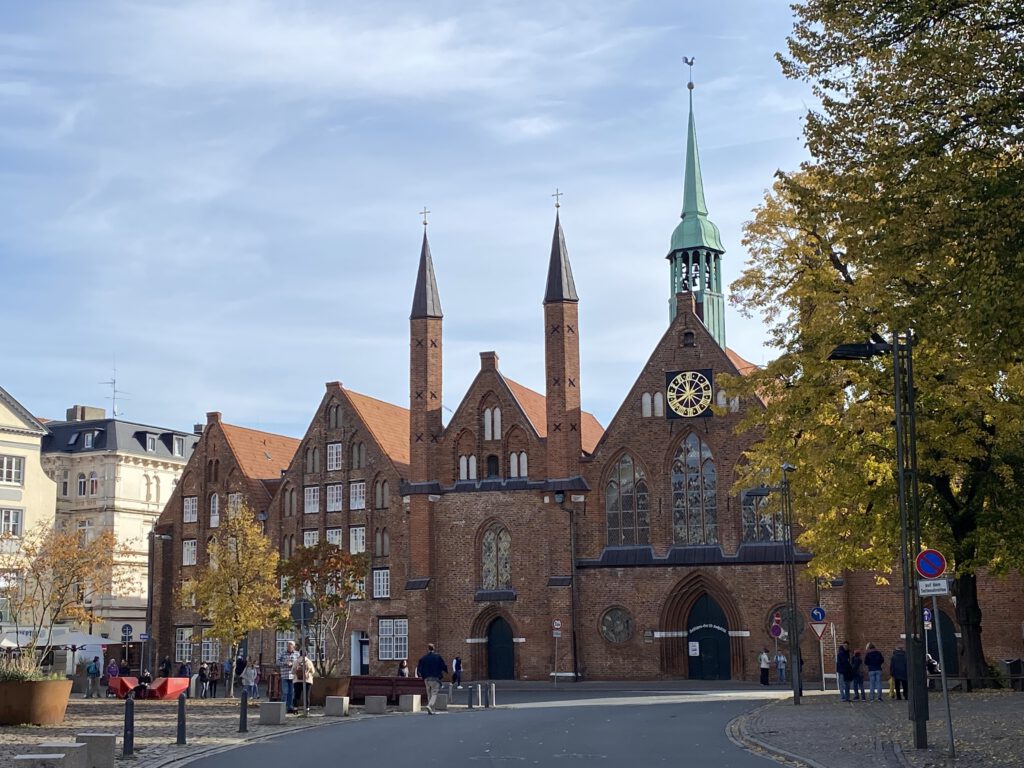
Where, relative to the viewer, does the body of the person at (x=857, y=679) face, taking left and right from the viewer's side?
facing away from the viewer

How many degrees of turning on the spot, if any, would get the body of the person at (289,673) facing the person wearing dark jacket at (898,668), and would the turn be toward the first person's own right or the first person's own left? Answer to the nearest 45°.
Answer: approximately 90° to the first person's own left

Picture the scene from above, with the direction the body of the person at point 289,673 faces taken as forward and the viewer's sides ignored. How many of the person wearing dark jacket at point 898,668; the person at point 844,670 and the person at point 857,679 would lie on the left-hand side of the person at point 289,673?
3

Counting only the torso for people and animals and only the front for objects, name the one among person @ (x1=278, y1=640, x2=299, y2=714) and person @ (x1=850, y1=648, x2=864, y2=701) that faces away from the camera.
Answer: person @ (x1=850, y1=648, x2=864, y2=701)

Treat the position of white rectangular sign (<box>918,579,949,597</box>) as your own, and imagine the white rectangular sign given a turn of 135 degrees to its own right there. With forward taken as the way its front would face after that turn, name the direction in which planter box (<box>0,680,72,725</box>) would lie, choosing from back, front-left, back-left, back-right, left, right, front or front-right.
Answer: front-left

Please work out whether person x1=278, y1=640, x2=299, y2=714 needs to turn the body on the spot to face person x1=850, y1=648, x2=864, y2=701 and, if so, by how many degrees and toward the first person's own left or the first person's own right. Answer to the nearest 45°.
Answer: approximately 90° to the first person's own left

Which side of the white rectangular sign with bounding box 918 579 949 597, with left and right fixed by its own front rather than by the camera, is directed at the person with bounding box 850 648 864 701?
back
